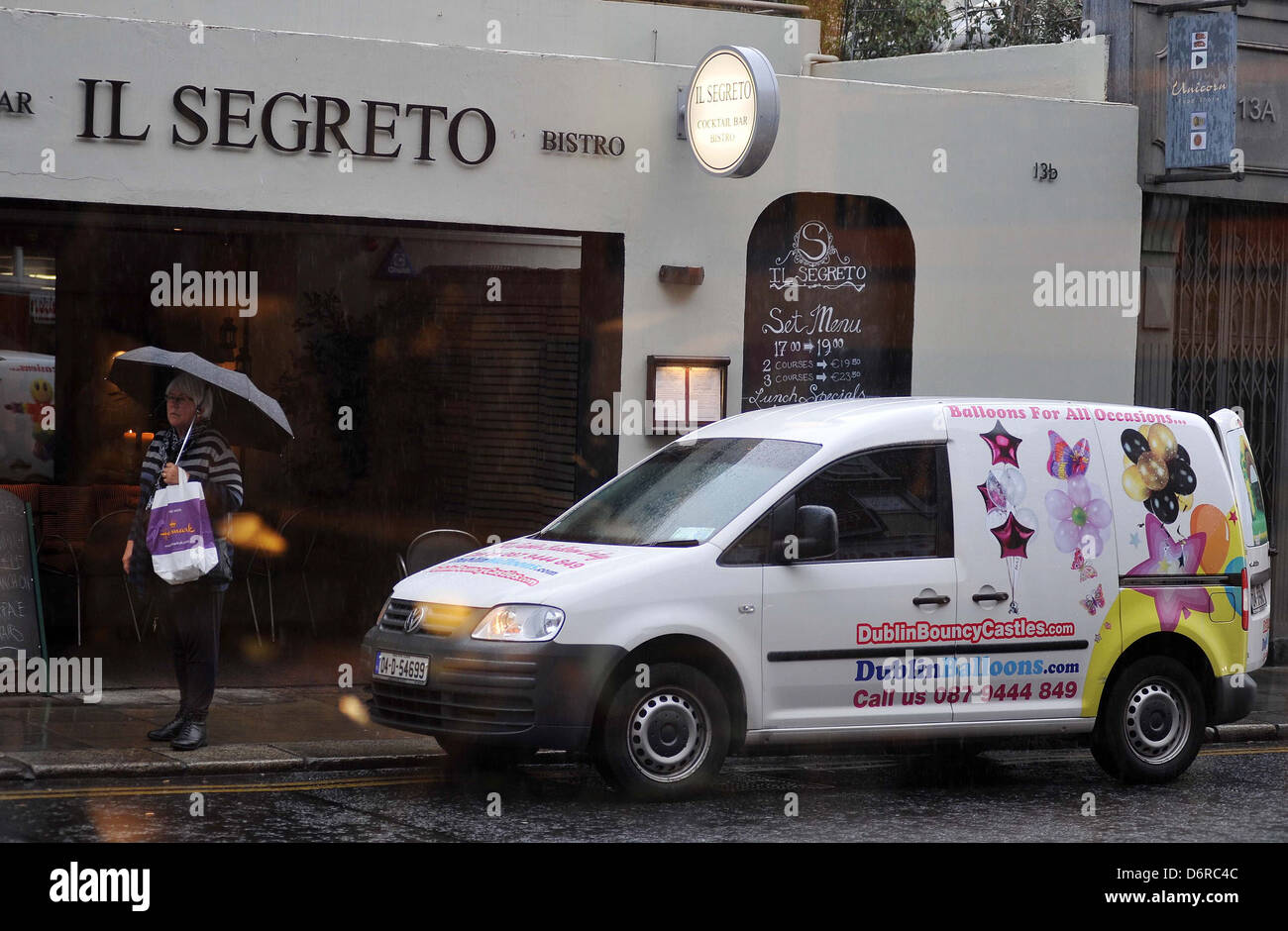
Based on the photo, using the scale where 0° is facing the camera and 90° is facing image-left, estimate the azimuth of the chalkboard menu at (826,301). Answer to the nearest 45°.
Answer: approximately 0°

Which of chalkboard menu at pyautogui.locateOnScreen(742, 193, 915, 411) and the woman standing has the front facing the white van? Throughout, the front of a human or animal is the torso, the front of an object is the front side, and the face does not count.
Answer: the chalkboard menu

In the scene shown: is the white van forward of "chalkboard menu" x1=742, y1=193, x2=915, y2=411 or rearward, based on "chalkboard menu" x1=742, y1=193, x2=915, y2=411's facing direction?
forward

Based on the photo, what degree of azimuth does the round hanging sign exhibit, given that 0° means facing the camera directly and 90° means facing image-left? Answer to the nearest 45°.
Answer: approximately 45°

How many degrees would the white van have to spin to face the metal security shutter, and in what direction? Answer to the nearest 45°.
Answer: approximately 180°

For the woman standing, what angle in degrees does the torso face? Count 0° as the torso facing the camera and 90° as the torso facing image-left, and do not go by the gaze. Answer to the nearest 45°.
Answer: approximately 45°

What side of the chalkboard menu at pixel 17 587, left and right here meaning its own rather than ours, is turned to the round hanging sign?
left

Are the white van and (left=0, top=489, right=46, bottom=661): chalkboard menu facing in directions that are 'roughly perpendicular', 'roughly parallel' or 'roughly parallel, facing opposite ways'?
roughly perpendicular

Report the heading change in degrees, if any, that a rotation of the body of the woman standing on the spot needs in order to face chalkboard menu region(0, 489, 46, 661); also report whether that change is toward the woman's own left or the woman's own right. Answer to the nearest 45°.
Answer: approximately 90° to the woman's own right

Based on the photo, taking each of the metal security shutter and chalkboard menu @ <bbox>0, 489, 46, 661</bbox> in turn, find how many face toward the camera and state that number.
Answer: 2

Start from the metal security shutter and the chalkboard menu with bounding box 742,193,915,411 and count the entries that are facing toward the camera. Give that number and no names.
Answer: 2
